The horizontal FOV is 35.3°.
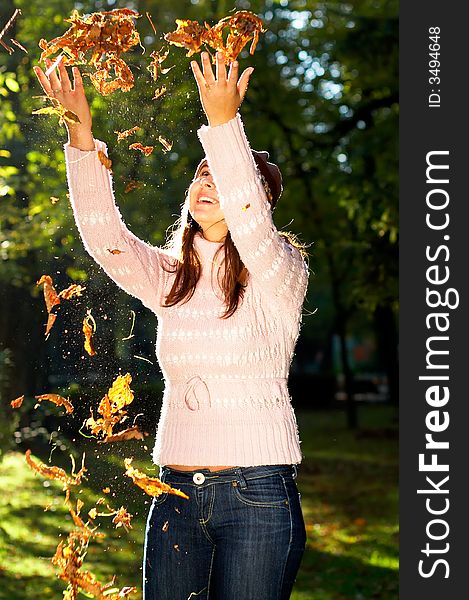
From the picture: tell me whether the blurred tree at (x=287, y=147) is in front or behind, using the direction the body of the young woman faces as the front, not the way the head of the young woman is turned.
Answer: behind

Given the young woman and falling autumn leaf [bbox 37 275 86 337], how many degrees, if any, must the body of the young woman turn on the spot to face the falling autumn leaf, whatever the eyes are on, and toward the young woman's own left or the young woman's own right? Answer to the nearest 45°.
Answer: approximately 90° to the young woman's own right

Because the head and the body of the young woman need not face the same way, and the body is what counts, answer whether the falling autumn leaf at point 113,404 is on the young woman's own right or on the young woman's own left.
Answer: on the young woman's own right

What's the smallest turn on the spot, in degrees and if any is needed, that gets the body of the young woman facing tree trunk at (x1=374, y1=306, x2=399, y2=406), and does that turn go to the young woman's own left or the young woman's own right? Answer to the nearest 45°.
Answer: approximately 135° to the young woman's own right

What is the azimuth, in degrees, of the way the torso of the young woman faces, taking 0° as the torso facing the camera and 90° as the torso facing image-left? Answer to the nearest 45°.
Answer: approximately 45°

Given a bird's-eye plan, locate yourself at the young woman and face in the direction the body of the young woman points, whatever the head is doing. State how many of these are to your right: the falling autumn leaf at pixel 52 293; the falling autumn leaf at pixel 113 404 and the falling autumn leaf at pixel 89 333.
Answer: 3

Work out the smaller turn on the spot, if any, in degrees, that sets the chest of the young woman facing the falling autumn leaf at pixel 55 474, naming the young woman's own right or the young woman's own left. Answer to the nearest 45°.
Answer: approximately 90° to the young woman's own right

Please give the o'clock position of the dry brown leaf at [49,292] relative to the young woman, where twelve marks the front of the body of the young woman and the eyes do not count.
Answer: The dry brown leaf is roughly at 3 o'clock from the young woman.

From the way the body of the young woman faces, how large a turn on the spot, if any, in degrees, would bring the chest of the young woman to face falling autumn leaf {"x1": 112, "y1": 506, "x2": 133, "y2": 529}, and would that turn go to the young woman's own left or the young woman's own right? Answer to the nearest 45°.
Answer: approximately 90° to the young woman's own right
